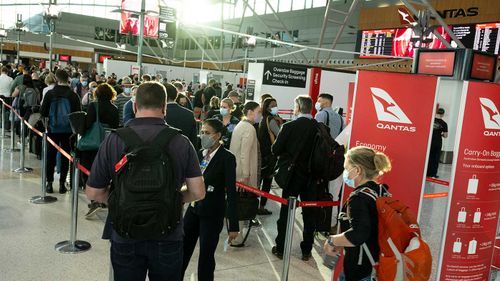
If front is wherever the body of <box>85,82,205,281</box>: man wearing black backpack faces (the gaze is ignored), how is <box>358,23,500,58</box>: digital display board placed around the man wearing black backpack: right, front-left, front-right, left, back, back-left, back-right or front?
front-right

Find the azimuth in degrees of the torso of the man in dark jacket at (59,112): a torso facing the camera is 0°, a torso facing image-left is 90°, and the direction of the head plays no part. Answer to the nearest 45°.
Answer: approximately 180°

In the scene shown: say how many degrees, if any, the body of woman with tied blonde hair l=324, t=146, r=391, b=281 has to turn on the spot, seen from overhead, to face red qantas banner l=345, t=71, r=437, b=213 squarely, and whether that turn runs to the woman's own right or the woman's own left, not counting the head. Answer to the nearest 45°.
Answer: approximately 90° to the woman's own right

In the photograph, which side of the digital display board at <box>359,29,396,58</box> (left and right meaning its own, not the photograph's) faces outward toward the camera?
front

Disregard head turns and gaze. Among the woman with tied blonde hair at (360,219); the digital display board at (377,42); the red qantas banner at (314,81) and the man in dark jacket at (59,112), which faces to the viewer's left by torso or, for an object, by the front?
the woman with tied blonde hair

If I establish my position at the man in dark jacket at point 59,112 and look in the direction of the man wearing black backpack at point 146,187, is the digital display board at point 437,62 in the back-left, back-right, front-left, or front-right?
front-left

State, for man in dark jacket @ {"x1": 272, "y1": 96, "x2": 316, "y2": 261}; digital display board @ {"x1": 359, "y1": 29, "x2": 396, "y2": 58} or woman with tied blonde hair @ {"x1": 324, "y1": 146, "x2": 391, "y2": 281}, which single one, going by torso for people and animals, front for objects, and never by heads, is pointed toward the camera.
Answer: the digital display board

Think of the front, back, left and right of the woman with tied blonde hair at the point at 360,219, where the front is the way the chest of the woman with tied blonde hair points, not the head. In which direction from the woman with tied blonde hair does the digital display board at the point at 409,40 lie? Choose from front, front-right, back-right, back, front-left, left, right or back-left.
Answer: right

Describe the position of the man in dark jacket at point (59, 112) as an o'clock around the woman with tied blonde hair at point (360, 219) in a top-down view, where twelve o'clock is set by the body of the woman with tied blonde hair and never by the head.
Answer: The man in dark jacket is roughly at 1 o'clock from the woman with tied blonde hair.

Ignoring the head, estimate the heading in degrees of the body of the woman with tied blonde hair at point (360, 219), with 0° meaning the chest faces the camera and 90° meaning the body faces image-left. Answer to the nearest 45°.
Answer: approximately 90°

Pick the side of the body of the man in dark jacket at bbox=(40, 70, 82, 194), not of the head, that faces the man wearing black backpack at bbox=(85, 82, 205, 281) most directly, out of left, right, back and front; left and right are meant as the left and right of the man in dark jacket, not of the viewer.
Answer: back

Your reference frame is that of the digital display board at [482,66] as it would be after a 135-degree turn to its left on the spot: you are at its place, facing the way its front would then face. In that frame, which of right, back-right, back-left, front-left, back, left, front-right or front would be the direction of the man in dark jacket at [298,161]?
back

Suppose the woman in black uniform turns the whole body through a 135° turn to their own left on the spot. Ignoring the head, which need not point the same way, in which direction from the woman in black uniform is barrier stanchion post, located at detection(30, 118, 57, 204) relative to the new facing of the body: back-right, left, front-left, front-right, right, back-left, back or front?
back-left

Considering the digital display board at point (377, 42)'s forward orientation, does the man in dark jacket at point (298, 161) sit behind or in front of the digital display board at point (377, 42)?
in front

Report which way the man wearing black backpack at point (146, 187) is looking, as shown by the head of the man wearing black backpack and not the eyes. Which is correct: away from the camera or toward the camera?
away from the camera

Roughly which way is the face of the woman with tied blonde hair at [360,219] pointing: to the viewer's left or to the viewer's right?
to the viewer's left

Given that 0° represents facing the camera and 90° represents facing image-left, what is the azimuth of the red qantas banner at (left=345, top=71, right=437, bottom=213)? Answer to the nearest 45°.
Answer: approximately 0°
